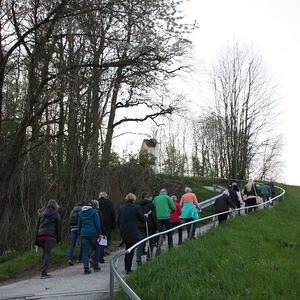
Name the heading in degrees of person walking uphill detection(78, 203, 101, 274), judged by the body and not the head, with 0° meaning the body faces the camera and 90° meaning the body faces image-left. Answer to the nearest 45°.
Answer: approximately 180°

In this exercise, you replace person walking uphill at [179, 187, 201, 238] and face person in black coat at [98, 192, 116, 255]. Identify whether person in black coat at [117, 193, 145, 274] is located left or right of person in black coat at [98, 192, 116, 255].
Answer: left

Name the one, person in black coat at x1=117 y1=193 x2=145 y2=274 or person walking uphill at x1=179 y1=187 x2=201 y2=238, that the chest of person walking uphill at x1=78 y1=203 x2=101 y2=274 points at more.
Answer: the person walking uphill

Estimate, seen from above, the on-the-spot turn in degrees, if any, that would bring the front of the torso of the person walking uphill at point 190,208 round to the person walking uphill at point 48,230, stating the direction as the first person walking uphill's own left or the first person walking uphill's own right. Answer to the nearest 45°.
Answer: approximately 135° to the first person walking uphill's own left

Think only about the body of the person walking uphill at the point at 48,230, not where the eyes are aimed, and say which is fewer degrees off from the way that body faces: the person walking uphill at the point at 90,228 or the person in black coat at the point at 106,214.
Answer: the person in black coat

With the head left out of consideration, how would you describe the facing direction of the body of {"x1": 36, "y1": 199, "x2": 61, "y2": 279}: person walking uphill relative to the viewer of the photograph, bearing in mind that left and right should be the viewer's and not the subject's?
facing away from the viewer and to the right of the viewer

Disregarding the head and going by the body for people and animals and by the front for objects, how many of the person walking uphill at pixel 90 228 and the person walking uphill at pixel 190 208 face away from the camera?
2

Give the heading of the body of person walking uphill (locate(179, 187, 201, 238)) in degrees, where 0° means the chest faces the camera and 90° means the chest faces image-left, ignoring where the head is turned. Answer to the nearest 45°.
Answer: approximately 180°

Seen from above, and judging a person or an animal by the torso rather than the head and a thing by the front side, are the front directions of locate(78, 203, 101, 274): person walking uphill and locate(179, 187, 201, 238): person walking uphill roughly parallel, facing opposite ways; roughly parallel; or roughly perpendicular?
roughly parallel

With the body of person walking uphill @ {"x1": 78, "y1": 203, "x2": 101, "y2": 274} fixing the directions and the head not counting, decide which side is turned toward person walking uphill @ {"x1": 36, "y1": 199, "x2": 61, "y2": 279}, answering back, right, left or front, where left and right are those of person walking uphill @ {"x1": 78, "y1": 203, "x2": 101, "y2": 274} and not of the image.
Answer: left

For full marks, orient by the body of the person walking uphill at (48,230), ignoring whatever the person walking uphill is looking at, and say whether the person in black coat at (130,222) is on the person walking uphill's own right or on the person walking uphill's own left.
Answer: on the person walking uphill's own right

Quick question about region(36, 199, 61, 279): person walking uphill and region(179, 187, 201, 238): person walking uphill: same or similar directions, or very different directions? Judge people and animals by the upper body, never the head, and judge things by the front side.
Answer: same or similar directions
